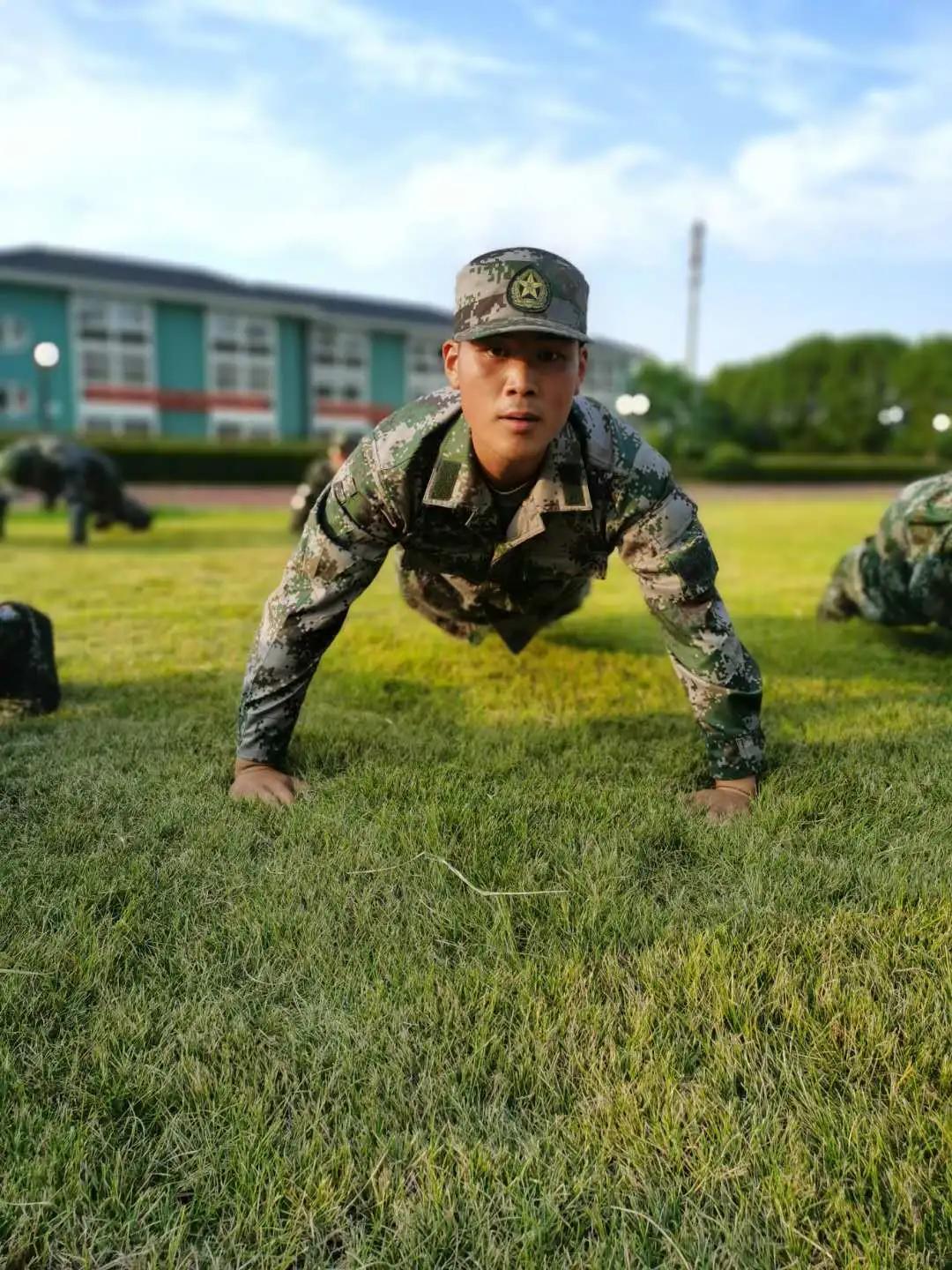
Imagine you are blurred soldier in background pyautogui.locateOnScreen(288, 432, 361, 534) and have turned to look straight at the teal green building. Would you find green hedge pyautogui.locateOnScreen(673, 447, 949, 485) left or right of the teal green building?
right

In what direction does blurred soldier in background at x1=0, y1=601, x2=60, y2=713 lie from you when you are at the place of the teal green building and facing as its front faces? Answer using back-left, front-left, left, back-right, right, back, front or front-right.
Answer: front-right

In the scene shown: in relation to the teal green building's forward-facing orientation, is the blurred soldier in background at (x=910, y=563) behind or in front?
in front

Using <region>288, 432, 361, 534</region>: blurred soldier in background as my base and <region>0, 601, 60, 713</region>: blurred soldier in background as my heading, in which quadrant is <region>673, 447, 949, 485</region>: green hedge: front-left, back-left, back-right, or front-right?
back-left

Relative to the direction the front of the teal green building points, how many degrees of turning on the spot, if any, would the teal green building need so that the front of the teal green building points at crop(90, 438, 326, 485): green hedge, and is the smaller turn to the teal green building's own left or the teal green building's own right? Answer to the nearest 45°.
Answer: approximately 45° to the teal green building's own right

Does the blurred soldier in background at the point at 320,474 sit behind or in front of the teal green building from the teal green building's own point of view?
in front

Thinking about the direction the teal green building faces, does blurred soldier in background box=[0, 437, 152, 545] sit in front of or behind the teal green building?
in front
